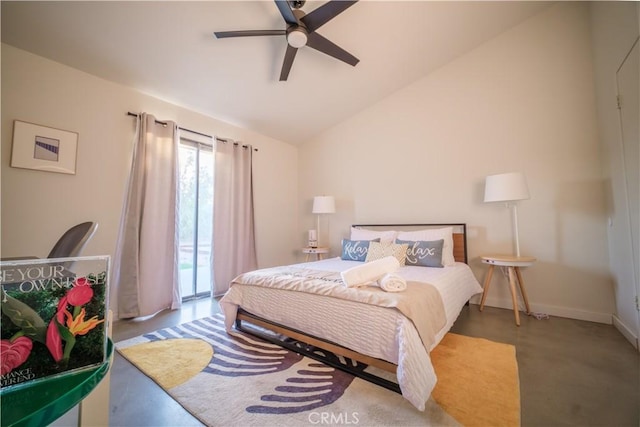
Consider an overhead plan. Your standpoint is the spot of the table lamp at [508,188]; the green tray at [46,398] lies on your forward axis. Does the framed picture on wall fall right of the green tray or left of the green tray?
right

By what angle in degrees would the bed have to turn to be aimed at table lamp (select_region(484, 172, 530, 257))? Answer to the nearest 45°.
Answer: approximately 180°

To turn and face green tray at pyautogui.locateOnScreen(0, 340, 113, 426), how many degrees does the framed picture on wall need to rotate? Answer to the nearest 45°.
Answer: approximately 45° to its right

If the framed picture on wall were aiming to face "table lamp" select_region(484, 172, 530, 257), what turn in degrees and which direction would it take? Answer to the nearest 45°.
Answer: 0° — it already faces it

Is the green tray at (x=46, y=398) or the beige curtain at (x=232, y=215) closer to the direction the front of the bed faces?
the green tray

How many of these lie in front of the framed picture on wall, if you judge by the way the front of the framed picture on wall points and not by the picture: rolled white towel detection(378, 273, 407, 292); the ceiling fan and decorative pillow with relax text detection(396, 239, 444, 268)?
3

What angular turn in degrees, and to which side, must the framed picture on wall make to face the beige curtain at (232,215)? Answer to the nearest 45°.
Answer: approximately 45° to its left

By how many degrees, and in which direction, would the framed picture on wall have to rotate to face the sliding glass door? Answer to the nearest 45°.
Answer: approximately 45° to its left

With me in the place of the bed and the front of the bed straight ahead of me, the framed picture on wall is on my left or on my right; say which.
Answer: on my right

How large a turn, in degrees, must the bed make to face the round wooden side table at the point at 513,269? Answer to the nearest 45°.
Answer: approximately 180°

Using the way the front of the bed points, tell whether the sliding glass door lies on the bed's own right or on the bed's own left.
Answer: on the bed's own right

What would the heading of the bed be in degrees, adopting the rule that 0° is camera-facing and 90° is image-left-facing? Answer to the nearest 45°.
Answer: approximately 45°

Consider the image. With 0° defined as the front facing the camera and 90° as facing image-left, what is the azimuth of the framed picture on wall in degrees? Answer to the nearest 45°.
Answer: approximately 315°
